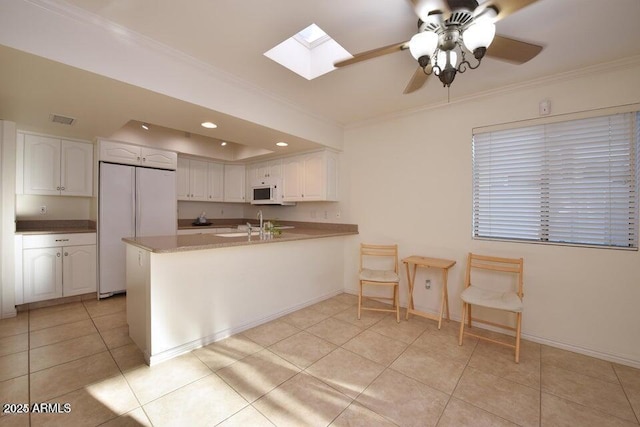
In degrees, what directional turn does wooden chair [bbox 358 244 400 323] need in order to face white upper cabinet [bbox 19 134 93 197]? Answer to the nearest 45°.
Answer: approximately 90° to its right

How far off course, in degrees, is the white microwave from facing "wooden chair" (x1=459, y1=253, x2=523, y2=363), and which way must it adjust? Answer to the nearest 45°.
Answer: approximately 90° to its left

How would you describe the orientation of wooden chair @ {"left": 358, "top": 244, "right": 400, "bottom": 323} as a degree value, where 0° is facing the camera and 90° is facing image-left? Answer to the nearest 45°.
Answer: approximately 0°

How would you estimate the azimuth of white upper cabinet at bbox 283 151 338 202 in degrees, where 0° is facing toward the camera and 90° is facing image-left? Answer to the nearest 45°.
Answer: approximately 45°

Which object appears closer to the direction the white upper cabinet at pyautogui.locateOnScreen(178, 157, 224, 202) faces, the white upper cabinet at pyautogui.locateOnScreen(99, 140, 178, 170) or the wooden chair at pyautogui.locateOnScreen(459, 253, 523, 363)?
the wooden chair

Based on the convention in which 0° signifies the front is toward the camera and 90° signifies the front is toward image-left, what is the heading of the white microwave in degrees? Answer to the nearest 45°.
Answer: approximately 45°

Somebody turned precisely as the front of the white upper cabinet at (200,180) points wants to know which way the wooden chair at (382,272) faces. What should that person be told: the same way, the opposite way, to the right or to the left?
to the right

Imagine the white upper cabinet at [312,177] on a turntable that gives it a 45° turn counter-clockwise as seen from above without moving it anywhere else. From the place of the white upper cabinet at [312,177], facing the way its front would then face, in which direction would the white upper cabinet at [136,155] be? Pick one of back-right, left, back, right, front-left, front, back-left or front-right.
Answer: right

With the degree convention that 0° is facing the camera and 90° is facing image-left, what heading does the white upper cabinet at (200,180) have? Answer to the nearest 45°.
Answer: approximately 315°

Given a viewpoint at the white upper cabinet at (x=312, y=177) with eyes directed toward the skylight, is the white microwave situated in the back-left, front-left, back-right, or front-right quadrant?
back-right
